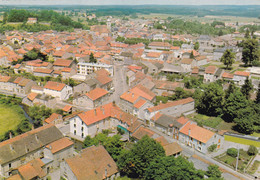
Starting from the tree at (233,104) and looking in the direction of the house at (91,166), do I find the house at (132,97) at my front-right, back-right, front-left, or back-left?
front-right

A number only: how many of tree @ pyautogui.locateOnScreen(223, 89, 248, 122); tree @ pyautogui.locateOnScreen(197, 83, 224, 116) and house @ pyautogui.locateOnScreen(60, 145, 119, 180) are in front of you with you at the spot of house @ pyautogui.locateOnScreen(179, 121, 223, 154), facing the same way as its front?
1

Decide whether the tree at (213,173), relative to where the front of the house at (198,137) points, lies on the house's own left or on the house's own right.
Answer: on the house's own left

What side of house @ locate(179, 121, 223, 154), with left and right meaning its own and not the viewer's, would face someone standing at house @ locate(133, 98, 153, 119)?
right

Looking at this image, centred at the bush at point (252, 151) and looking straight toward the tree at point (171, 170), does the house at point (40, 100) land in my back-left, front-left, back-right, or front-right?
front-right

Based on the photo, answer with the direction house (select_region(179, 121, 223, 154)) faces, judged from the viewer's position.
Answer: facing the viewer and to the left of the viewer

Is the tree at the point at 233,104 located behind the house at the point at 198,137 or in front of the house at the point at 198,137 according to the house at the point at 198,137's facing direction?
behind

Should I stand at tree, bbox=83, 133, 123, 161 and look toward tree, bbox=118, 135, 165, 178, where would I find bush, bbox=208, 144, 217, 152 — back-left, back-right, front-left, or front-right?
front-left
